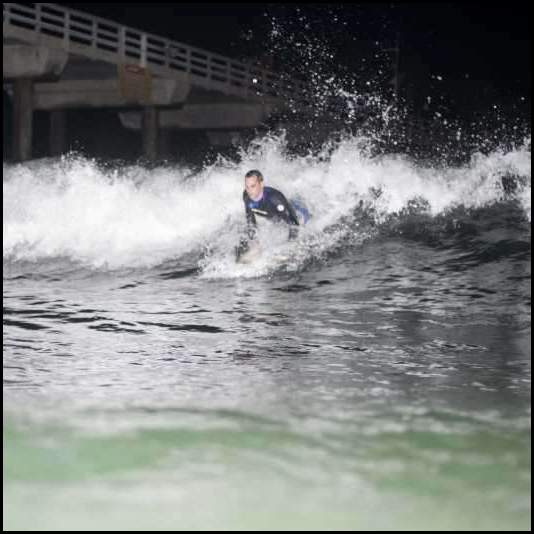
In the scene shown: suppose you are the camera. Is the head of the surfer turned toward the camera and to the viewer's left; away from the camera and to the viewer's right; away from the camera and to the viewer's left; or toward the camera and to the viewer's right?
toward the camera and to the viewer's left

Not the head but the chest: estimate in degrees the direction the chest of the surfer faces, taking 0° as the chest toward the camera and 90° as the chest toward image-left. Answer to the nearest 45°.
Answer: approximately 45°
